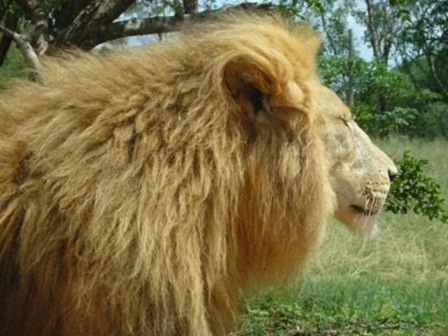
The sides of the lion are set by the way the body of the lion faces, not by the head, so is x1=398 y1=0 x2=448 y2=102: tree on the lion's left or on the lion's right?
on the lion's left

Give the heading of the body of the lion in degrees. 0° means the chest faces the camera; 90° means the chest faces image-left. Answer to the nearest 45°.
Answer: approximately 270°
